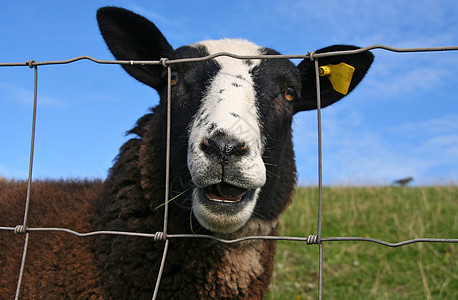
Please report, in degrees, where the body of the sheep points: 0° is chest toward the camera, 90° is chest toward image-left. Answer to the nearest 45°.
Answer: approximately 315°
